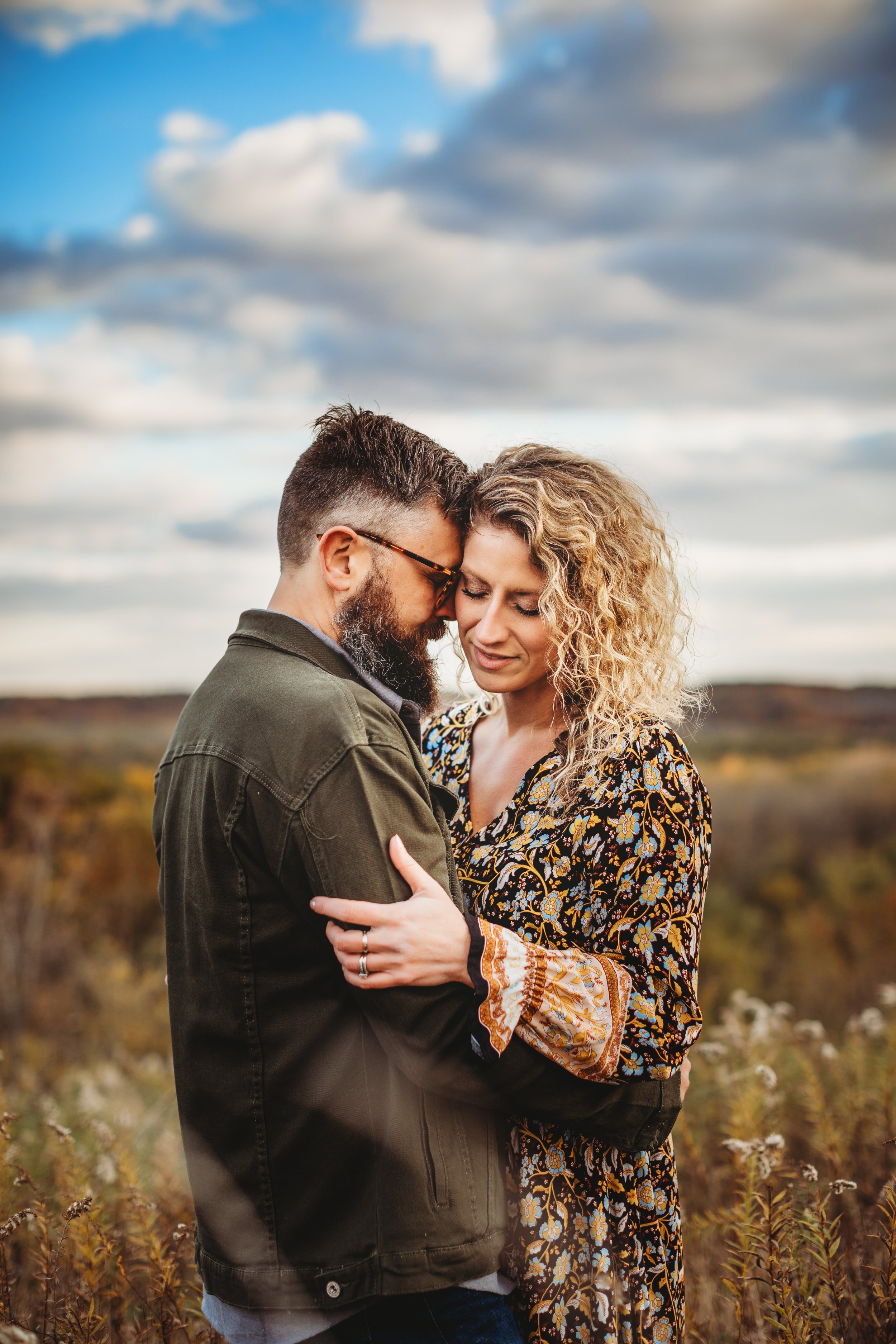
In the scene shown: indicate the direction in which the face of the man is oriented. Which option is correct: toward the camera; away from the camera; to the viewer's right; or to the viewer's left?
to the viewer's right

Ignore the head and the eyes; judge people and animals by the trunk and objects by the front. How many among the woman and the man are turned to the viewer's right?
1

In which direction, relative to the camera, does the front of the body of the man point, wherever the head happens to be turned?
to the viewer's right

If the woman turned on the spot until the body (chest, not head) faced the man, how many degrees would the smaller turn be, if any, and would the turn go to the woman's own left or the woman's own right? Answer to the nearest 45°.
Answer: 0° — they already face them

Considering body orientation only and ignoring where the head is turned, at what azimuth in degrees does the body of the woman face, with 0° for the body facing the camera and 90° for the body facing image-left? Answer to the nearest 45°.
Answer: approximately 45°

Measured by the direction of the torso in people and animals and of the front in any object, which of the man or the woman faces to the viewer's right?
the man

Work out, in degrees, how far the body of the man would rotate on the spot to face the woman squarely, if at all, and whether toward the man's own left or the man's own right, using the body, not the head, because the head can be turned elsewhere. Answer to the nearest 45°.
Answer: approximately 45° to the man's own left
